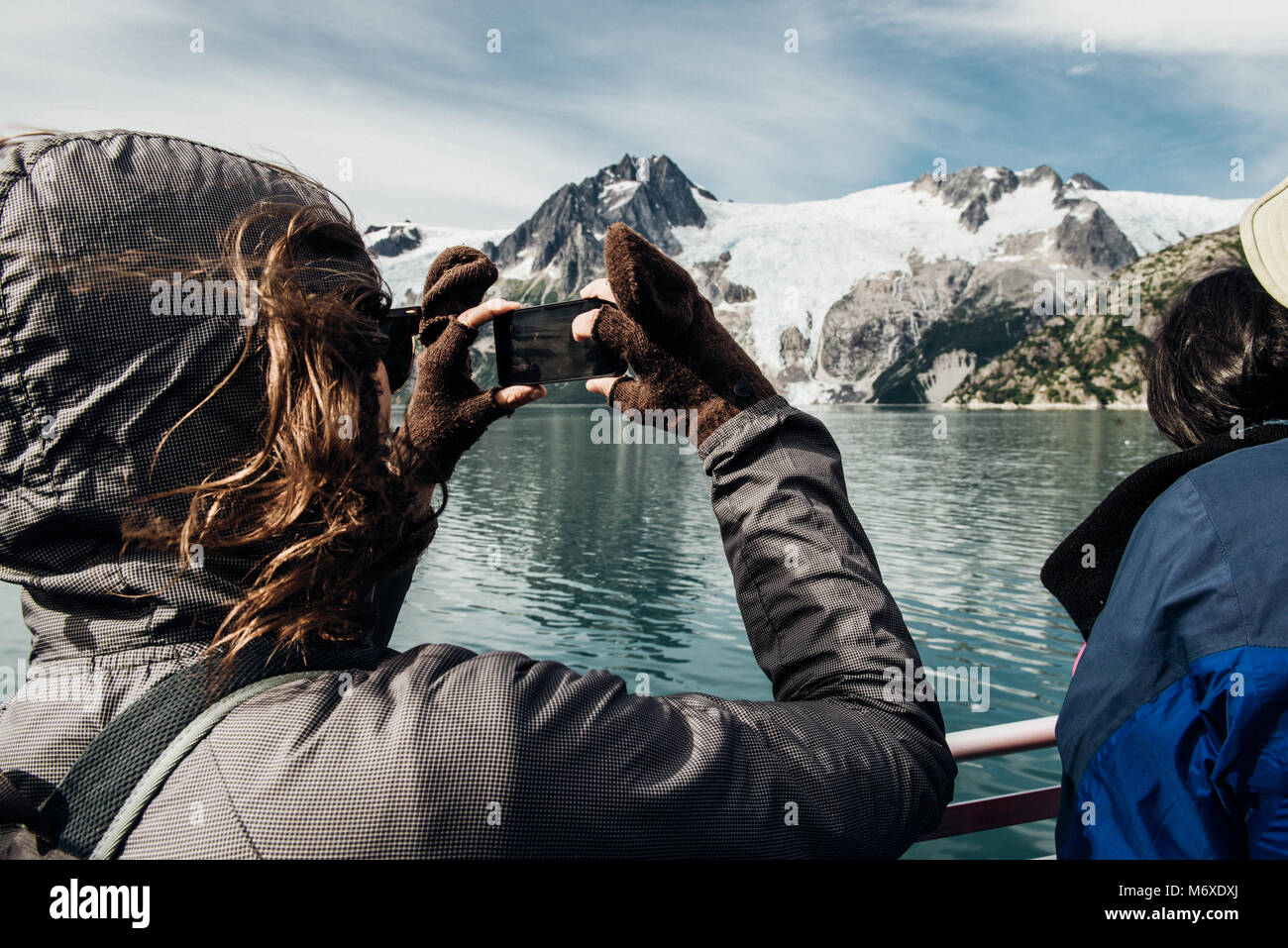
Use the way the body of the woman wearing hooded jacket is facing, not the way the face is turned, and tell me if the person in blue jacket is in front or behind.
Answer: in front

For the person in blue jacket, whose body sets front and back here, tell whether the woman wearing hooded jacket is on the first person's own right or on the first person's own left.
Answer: on the first person's own left

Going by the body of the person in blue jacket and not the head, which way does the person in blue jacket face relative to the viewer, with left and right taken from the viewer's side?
facing away from the viewer and to the left of the viewer

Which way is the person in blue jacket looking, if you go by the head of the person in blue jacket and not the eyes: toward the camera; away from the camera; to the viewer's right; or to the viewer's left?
away from the camera

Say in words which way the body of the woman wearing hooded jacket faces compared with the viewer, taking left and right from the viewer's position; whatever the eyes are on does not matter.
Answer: facing away from the viewer and to the right of the viewer

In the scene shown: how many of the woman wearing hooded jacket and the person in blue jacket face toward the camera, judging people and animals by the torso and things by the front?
0

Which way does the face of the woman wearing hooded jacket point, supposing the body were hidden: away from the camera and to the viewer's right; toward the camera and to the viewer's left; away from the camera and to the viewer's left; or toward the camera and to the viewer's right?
away from the camera and to the viewer's right
